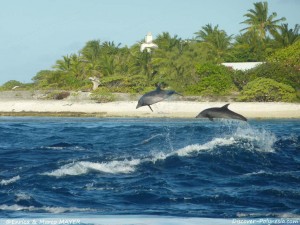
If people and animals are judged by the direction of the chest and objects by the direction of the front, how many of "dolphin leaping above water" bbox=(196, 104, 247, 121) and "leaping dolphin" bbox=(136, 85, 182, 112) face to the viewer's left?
2

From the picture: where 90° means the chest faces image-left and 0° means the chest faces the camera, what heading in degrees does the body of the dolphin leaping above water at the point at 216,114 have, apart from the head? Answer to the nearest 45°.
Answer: approximately 90°

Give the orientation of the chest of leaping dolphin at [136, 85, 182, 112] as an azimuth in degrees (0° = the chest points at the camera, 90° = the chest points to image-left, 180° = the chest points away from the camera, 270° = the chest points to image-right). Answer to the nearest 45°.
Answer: approximately 90°

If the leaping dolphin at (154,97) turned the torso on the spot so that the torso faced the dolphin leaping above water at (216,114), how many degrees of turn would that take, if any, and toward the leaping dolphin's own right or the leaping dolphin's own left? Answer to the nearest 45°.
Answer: approximately 135° to the leaping dolphin's own right

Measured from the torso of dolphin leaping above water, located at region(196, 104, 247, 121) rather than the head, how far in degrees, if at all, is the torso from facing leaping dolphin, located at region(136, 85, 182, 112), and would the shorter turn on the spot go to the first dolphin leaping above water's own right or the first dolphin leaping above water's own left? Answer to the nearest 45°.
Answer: approximately 45° to the first dolphin leaping above water's own left
